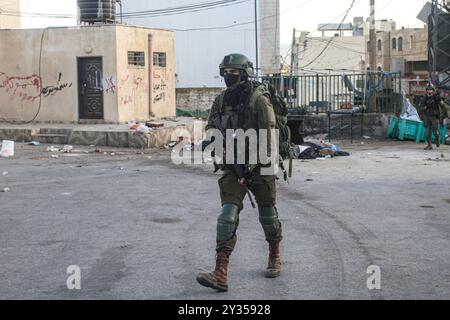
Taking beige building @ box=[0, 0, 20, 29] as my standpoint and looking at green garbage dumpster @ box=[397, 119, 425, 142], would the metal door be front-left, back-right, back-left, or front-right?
front-right

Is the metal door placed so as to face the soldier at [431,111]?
no

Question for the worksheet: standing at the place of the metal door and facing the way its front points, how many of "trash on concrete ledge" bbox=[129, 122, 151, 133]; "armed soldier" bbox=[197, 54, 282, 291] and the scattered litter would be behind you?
0

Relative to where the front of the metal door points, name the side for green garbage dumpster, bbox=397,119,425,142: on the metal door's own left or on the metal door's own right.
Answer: on the metal door's own left

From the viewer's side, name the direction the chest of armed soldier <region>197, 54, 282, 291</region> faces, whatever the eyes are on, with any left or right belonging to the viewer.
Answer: facing the viewer and to the left of the viewer

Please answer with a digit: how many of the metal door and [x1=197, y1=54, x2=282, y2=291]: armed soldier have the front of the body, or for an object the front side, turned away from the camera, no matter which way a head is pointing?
0

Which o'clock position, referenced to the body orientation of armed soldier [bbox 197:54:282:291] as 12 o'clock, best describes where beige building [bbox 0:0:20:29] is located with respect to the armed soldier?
The beige building is roughly at 4 o'clock from the armed soldier.

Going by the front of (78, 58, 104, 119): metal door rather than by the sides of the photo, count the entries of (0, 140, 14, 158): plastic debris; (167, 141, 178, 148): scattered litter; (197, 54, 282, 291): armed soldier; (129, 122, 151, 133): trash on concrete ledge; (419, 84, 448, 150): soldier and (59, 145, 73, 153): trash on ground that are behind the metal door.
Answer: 0

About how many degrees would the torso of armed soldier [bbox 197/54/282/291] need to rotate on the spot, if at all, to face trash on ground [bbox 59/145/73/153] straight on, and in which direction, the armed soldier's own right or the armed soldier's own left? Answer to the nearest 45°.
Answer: approximately 135° to the armed soldier's own right

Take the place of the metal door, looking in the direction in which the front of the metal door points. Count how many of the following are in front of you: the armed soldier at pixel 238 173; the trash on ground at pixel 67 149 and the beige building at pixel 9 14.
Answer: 2

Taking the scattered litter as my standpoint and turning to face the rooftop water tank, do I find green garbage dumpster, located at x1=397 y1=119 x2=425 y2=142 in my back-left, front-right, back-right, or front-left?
back-right

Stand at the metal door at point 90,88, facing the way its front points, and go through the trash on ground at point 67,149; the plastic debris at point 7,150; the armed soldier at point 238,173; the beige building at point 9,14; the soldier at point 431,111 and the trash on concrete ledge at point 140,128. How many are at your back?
1

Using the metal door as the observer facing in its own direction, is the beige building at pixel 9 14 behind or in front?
behind

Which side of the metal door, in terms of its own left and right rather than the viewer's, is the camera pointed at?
front

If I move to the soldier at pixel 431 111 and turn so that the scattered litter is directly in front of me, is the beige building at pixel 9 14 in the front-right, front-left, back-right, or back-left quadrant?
front-right

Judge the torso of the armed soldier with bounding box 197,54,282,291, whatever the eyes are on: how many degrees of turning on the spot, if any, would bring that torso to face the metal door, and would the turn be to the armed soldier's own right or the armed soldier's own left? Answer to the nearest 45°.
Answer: approximately 135° to the armed soldier's own right

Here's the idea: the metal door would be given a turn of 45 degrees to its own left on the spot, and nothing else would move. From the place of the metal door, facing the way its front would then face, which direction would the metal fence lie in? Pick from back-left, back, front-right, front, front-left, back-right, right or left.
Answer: front-left
